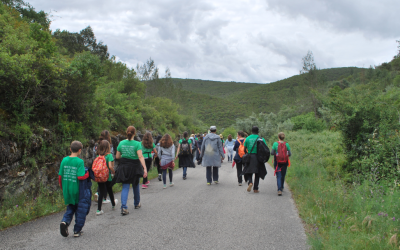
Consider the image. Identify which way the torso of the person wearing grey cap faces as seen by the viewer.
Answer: away from the camera

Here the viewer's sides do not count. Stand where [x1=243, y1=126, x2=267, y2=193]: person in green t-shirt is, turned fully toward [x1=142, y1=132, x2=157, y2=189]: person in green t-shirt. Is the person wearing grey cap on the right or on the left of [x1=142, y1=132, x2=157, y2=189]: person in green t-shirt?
right

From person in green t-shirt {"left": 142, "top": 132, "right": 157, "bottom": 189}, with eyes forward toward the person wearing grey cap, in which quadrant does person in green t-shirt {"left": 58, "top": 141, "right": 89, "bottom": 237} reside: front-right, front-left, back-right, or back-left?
back-right

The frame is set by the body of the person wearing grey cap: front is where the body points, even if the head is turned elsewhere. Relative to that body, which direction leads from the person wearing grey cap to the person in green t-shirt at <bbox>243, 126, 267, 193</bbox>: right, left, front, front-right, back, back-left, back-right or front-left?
back-right

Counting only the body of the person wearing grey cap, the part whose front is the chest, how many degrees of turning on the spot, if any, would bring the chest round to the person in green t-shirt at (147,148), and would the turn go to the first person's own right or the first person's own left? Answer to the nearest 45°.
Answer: approximately 135° to the first person's own left

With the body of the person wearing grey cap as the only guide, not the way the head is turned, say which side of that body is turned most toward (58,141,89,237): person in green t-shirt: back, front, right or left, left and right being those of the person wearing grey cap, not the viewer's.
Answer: back
